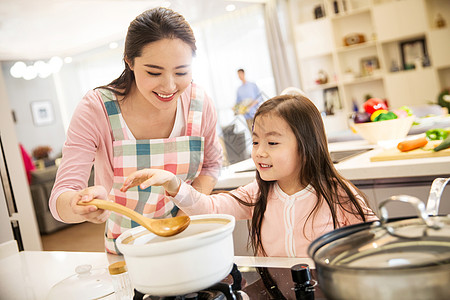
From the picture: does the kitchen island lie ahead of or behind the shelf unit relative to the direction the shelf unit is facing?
ahead

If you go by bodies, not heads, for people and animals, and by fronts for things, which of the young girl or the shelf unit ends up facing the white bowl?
the shelf unit

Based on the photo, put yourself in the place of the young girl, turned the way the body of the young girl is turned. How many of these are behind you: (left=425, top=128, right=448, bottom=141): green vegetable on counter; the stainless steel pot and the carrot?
2

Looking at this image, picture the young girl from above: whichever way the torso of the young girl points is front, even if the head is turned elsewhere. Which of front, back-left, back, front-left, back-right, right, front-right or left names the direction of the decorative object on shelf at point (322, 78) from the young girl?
back-right

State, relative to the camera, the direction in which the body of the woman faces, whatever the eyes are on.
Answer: toward the camera

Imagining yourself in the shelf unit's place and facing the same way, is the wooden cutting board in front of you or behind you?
in front

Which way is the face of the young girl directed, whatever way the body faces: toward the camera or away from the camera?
toward the camera

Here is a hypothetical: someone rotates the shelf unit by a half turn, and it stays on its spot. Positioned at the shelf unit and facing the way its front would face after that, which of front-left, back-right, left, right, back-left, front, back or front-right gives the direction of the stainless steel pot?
back

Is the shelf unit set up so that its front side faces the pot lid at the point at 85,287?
yes

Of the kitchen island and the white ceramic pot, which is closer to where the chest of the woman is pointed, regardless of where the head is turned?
the white ceramic pot

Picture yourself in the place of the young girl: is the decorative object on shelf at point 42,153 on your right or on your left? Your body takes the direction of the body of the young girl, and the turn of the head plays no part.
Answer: on your right
